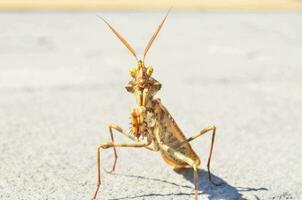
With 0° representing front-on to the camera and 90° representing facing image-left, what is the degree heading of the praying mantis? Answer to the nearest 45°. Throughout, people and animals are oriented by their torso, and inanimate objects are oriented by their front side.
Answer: approximately 45°
